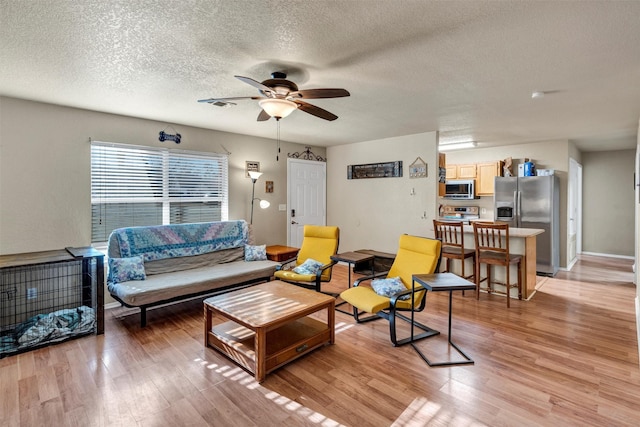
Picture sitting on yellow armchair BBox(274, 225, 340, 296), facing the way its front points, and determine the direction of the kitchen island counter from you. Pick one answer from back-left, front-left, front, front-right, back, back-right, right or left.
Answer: back-left

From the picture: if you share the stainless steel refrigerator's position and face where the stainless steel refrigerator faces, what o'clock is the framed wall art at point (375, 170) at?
The framed wall art is roughly at 2 o'clock from the stainless steel refrigerator.

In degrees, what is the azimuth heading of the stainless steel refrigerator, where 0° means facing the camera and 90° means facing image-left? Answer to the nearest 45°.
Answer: approximately 0°

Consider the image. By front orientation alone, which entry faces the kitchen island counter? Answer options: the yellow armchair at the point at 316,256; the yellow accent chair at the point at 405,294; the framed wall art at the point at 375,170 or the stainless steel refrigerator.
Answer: the stainless steel refrigerator

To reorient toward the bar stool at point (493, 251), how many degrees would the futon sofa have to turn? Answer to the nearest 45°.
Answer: approximately 45° to its left

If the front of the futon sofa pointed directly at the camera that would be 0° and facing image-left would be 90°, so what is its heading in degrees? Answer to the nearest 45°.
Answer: approximately 315°

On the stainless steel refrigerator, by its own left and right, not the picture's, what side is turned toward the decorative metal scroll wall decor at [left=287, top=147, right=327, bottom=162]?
right

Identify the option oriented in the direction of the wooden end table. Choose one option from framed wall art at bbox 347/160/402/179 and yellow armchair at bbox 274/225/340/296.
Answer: the framed wall art

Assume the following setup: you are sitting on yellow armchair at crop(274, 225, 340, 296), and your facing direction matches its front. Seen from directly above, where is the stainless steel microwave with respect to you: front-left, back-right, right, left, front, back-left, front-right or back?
back

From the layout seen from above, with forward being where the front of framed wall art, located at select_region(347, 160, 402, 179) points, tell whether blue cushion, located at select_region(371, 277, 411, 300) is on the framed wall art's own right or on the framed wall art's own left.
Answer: on the framed wall art's own left

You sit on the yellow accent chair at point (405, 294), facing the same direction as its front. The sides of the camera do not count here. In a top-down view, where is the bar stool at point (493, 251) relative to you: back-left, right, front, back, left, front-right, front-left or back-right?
back

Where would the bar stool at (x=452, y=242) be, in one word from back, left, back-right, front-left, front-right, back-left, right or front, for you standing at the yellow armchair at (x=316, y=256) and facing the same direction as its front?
back-left
